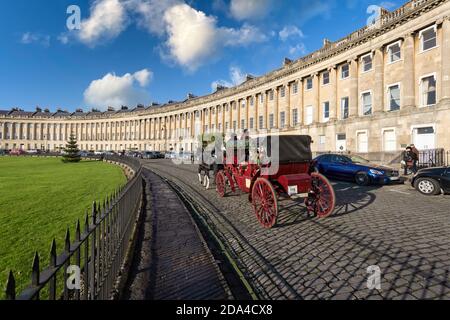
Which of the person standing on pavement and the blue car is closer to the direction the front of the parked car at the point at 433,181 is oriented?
the blue car

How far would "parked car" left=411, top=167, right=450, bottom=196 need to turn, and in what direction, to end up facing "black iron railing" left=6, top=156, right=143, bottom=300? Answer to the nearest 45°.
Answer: approximately 90° to its left

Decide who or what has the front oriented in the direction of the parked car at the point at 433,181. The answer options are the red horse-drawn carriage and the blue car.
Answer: the blue car

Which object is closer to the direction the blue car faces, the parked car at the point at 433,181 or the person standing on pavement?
the parked car

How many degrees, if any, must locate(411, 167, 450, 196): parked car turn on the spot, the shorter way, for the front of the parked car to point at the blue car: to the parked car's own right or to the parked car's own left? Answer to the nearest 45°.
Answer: approximately 45° to the parked car's own right

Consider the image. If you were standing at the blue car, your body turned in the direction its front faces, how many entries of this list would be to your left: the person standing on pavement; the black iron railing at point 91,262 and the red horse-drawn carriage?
1

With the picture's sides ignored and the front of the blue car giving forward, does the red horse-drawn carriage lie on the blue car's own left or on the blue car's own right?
on the blue car's own right

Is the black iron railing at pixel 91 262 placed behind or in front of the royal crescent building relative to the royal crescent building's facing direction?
in front

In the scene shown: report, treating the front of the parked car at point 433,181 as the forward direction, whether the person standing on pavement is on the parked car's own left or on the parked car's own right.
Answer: on the parked car's own right

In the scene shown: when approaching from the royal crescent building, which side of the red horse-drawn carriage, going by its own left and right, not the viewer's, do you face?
right

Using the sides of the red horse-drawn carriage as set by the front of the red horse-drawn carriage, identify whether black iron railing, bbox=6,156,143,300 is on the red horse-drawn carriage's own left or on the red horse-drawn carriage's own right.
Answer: on the red horse-drawn carriage's own left

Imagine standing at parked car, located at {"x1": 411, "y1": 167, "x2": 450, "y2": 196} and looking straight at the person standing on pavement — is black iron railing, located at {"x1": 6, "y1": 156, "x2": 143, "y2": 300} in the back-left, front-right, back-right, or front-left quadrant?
back-left

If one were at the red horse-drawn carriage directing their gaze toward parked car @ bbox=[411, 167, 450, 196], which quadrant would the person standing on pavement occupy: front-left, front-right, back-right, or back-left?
front-left

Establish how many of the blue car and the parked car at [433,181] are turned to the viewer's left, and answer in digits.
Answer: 1

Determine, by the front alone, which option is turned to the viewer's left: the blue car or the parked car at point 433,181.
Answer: the parked car

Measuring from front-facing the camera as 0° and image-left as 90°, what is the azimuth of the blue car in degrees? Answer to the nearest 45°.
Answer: approximately 315°
